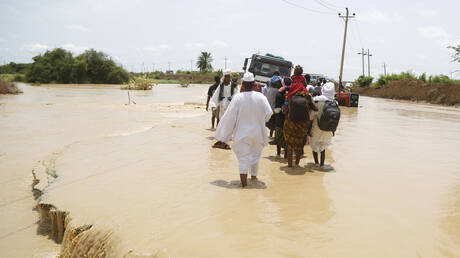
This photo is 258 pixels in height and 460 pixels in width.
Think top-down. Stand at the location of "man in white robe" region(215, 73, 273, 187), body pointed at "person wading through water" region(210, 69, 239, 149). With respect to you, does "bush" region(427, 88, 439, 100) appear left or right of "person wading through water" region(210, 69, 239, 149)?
right

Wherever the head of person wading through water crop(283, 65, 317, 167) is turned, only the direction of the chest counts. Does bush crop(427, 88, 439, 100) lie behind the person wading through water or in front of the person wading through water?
in front

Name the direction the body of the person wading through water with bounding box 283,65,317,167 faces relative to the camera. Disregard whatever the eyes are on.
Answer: away from the camera

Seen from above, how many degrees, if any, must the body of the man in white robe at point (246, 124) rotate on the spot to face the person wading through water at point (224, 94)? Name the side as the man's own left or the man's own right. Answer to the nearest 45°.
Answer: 0° — they already face them

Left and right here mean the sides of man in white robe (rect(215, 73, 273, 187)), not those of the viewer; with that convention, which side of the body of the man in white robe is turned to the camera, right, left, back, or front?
back
